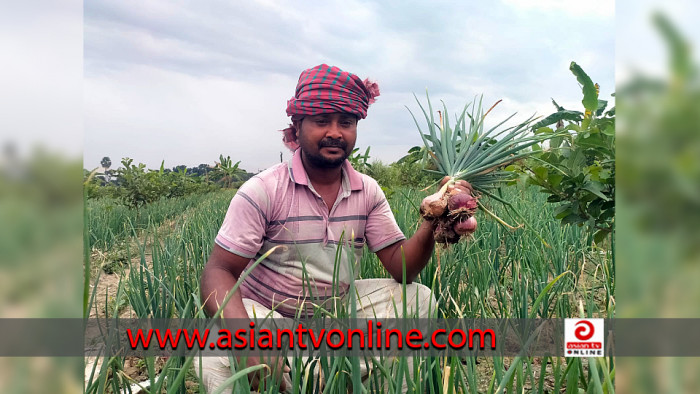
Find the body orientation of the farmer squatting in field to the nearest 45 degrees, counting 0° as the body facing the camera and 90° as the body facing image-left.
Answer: approximately 0°

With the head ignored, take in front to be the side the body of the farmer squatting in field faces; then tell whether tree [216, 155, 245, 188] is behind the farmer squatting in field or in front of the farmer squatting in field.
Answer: behind

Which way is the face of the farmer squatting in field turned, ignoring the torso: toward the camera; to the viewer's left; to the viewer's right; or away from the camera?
toward the camera
